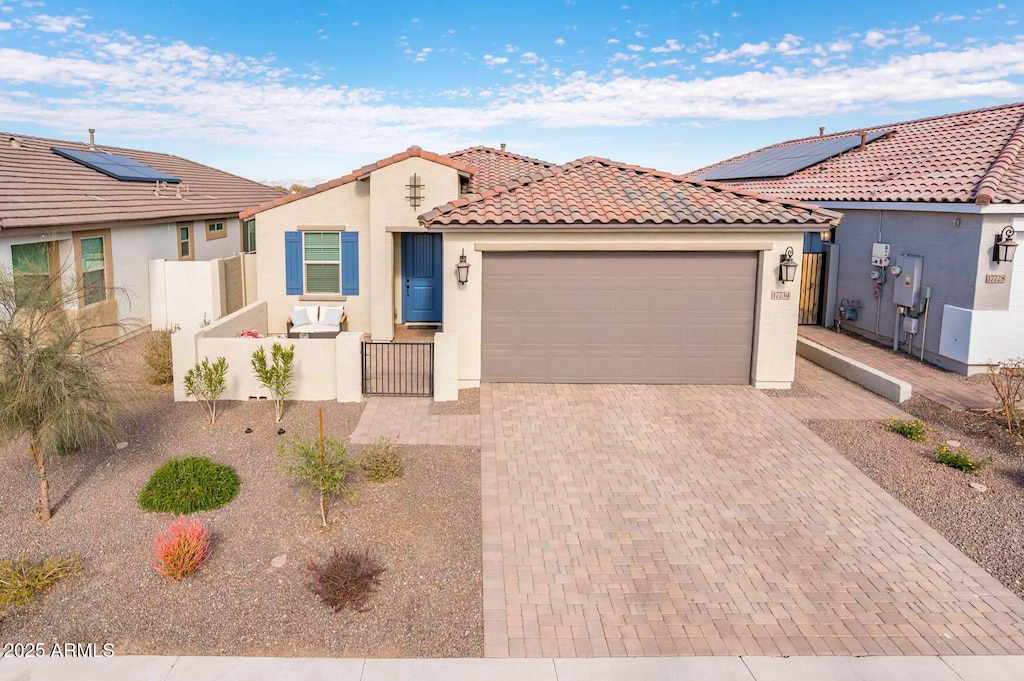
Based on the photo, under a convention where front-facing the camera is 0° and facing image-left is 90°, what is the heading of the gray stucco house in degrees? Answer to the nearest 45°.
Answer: approximately 315°

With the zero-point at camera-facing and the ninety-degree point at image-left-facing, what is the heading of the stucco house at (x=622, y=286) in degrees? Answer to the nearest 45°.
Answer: approximately 0°

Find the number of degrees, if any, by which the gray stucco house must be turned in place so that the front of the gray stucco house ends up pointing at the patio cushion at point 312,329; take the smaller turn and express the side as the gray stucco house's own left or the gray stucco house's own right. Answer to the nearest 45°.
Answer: approximately 90° to the gray stucco house's own right

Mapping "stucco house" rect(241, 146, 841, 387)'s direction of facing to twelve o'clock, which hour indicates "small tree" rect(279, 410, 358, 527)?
The small tree is roughly at 1 o'clock from the stucco house.

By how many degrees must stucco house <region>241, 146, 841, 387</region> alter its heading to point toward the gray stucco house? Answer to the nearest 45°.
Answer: approximately 135° to its left

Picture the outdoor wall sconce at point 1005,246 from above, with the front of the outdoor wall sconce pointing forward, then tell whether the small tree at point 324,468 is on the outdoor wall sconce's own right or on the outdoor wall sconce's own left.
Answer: on the outdoor wall sconce's own right

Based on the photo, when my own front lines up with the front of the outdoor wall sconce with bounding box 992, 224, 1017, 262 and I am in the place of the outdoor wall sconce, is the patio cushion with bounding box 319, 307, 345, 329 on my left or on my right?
on my right

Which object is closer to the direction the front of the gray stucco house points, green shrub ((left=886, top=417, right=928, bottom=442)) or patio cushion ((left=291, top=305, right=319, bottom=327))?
the green shrub

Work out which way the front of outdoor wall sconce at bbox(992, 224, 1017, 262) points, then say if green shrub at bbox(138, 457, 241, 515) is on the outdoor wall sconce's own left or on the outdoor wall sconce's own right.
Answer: on the outdoor wall sconce's own right

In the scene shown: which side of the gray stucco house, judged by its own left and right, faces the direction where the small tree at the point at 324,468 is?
right

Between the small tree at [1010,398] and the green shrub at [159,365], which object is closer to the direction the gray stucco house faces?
the small tree
